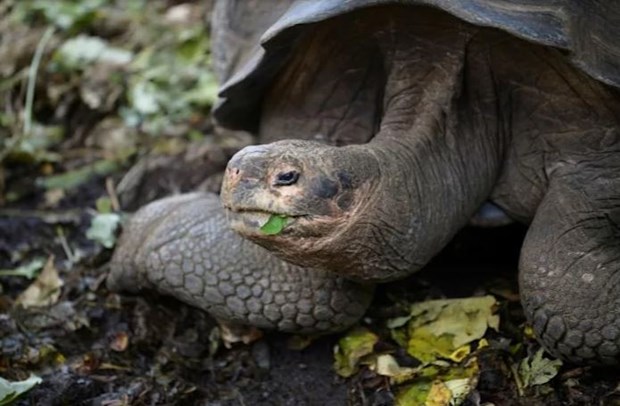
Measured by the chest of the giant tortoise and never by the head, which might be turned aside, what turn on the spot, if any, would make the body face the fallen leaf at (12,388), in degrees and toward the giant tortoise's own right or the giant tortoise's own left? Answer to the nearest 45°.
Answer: approximately 45° to the giant tortoise's own right

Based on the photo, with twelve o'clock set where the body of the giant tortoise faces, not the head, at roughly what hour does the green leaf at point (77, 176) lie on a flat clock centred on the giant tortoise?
The green leaf is roughly at 3 o'clock from the giant tortoise.

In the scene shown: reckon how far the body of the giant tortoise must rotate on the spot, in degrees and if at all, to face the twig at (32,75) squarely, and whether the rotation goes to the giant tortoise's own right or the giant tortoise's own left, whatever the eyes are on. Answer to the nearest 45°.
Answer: approximately 90° to the giant tortoise's own right

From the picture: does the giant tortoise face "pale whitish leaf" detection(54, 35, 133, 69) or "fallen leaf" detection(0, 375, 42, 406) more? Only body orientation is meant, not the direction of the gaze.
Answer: the fallen leaf

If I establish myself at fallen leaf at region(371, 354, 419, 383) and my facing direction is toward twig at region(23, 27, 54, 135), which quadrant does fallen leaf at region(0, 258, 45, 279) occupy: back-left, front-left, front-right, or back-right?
front-left

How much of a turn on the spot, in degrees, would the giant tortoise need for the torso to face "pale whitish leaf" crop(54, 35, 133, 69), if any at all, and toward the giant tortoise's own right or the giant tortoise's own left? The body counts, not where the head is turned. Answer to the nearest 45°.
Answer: approximately 90° to the giant tortoise's own right

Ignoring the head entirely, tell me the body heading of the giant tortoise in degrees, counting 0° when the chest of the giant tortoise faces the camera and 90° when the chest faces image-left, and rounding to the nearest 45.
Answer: approximately 45°

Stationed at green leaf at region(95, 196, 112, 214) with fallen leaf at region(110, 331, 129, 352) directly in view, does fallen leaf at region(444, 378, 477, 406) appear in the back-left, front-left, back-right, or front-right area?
front-left

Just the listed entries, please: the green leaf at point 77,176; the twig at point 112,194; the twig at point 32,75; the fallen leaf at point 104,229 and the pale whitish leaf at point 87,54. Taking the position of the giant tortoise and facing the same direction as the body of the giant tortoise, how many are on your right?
5
